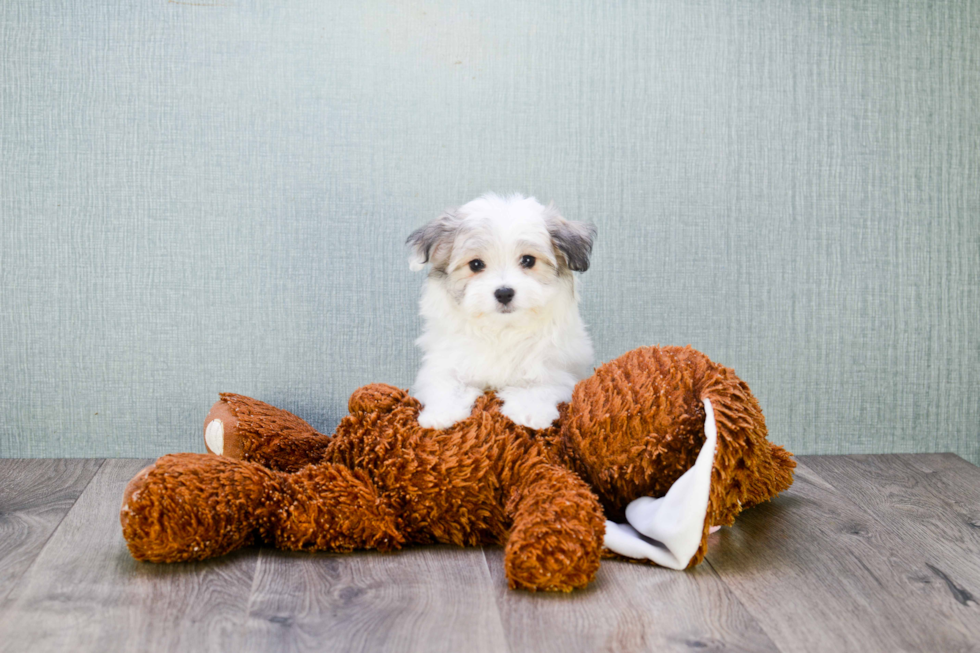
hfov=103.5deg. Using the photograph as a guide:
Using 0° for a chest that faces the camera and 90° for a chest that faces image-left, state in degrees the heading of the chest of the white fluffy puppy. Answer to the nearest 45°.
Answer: approximately 0°
